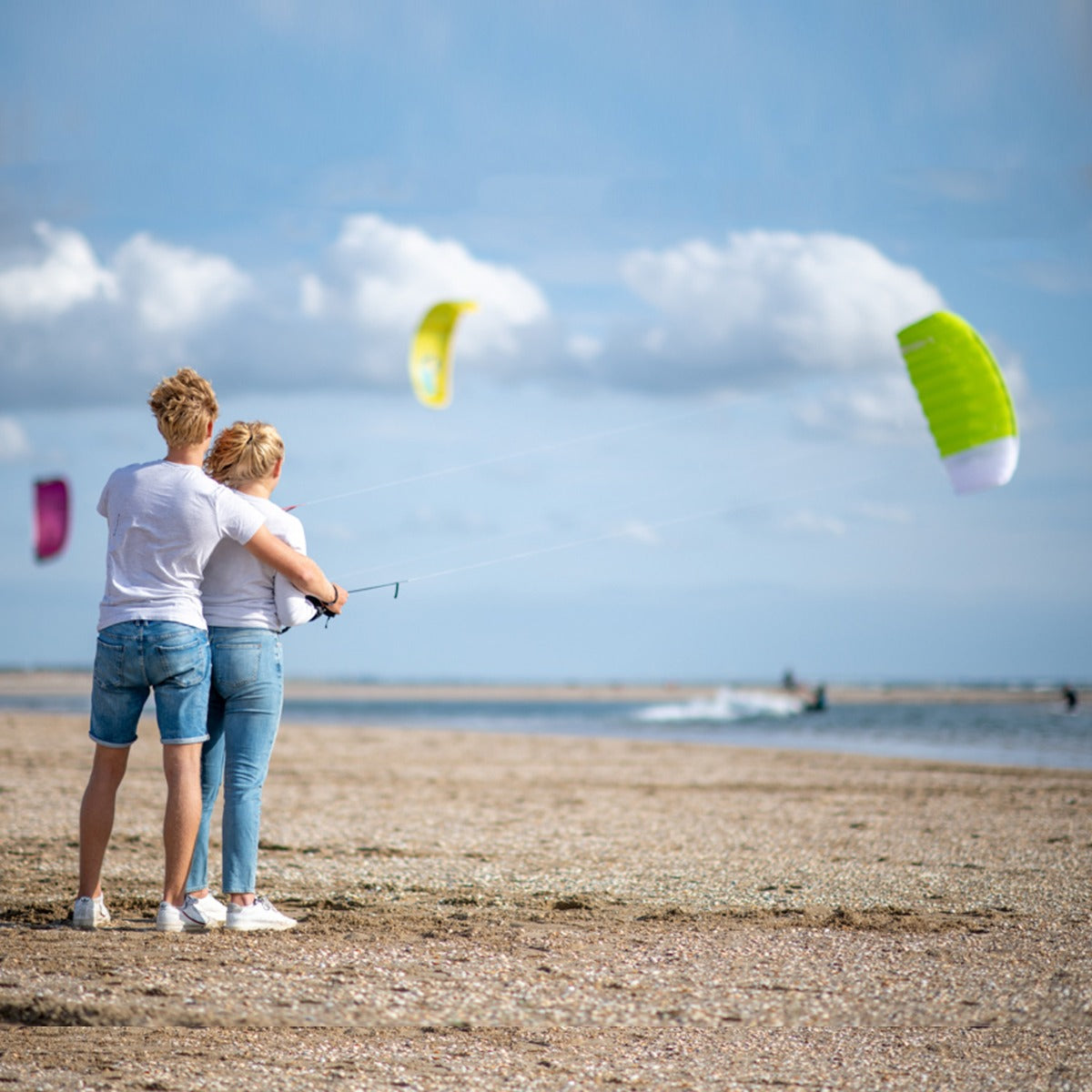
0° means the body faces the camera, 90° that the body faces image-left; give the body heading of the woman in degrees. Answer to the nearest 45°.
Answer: approximately 225°

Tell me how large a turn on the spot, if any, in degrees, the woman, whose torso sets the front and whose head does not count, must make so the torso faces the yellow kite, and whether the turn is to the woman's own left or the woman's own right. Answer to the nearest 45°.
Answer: approximately 45° to the woman's own left

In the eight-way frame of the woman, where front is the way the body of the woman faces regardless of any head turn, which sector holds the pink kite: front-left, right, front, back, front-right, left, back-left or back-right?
front-left

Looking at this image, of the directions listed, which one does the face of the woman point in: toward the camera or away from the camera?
away from the camera
